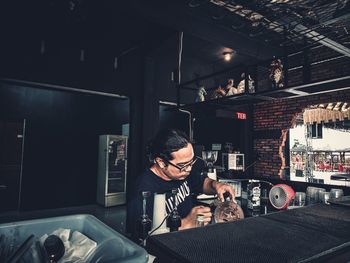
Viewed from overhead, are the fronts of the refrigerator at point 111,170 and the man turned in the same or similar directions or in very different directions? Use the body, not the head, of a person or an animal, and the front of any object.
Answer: same or similar directions

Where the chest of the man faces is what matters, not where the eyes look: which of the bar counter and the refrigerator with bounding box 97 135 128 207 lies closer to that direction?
the bar counter

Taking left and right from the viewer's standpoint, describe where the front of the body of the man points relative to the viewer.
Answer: facing the viewer and to the right of the viewer

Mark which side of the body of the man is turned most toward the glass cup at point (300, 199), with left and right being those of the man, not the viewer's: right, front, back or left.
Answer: left

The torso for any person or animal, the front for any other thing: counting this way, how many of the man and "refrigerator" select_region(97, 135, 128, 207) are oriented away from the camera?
0

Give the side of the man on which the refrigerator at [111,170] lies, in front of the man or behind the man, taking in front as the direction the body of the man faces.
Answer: behind

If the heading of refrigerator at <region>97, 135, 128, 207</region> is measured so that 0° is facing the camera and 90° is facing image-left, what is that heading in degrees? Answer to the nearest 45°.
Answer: approximately 315°
